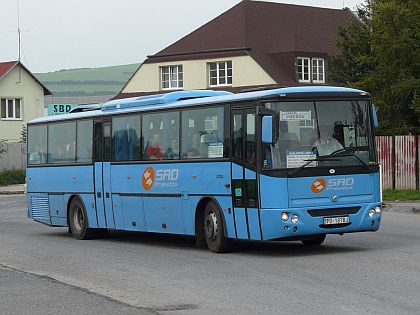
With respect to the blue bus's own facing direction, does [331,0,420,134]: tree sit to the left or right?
on its left

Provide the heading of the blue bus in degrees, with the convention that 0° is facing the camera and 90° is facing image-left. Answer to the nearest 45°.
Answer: approximately 315°

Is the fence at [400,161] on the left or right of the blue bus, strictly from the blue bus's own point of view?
on its left
